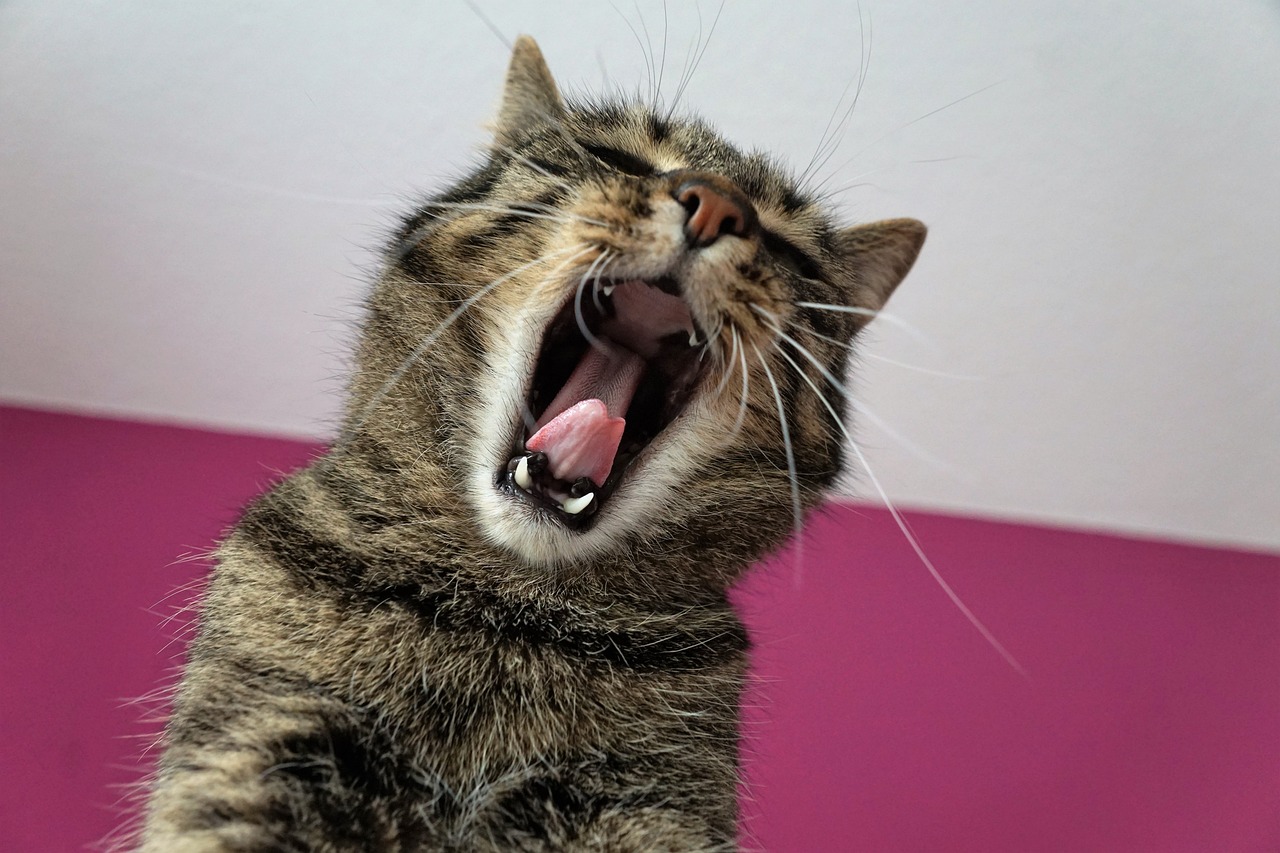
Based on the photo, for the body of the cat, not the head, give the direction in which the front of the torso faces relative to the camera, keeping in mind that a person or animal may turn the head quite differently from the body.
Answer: toward the camera
